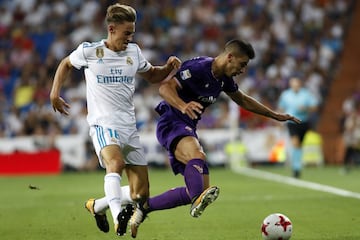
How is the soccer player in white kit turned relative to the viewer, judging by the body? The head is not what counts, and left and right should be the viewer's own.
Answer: facing the viewer and to the right of the viewer

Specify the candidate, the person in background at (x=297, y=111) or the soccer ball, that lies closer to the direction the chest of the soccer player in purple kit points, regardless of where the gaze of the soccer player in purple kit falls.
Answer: the soccer ball

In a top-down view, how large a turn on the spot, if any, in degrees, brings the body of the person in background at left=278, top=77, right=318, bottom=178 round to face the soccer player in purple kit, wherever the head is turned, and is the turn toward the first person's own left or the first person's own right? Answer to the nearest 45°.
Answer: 0° — they already face them

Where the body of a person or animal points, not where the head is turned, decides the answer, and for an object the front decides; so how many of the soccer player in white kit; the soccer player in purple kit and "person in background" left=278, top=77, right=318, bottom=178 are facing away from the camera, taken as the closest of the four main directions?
0

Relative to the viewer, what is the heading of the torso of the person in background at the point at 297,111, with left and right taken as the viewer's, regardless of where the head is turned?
facing the viewer

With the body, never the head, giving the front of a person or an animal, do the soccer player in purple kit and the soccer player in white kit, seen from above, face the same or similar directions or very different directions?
same or similar directions

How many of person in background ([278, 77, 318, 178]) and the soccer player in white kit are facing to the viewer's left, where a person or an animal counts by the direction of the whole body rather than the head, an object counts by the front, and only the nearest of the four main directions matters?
0

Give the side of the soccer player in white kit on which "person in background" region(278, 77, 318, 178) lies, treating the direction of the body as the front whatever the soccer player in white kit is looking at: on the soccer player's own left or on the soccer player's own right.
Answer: on the soccer player's own left

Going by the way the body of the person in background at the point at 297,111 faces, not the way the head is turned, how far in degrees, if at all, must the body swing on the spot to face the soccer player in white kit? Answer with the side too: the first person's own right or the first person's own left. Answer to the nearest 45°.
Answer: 0° — they already face them

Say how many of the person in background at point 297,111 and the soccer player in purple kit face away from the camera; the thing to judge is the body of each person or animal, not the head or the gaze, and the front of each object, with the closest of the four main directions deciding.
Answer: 0

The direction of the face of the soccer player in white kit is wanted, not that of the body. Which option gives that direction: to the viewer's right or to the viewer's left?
to the viewer's right

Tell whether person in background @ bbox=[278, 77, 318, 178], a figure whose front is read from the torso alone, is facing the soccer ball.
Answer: yes
